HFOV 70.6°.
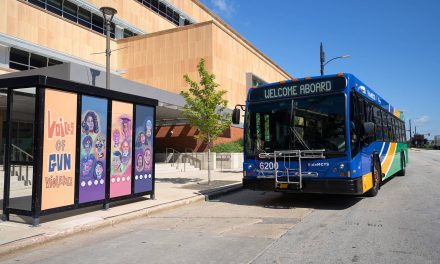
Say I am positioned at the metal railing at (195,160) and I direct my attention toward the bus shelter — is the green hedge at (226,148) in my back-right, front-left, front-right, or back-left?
back-left

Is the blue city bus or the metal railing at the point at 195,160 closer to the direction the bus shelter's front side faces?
the blue city bus
